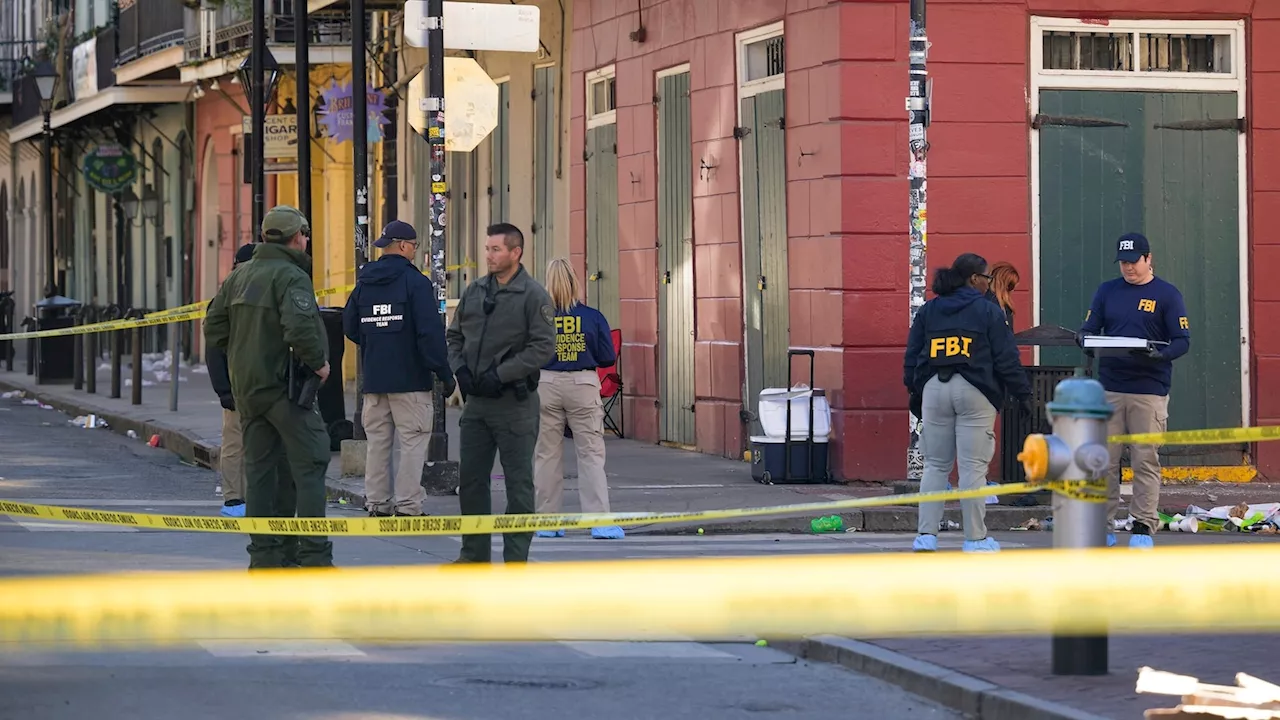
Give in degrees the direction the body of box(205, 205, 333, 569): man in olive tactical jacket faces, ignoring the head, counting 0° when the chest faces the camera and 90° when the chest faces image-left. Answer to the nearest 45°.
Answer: approximately 225°

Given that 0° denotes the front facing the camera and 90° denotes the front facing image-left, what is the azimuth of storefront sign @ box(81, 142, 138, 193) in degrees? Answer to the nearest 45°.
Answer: approximately 0°

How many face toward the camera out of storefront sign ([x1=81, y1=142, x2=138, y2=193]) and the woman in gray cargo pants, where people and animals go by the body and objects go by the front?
1

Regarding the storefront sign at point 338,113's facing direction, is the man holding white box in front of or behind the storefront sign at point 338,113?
in front

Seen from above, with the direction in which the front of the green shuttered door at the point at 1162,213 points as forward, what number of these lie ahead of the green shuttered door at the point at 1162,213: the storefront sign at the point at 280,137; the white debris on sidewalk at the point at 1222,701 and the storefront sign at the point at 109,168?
1

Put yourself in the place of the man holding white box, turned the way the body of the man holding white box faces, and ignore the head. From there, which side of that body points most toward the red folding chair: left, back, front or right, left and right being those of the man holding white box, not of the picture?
right

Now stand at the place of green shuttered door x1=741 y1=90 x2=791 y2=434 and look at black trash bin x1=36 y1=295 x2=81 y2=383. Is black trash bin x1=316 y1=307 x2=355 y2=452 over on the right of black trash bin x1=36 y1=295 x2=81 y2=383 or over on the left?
left

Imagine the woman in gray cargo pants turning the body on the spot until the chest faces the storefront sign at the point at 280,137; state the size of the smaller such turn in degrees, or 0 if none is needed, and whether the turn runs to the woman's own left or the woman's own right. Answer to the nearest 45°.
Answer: approximately 90° to the woman's own left

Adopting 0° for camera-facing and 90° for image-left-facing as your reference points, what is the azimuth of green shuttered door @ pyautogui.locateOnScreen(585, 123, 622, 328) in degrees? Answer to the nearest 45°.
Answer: approximately 45°
